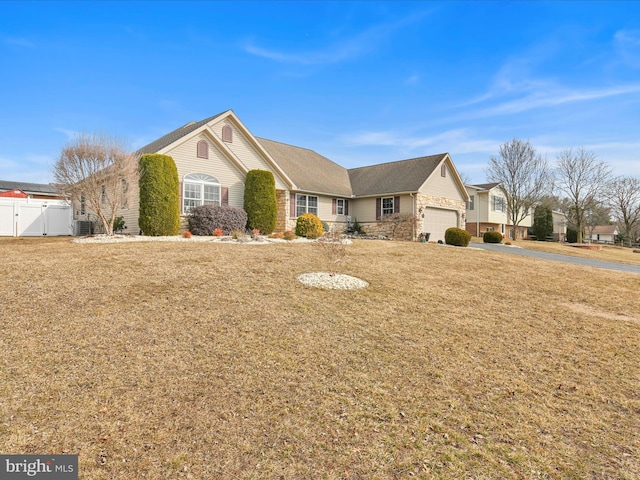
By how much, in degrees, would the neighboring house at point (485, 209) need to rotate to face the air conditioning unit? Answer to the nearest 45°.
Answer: approximately 90° to its right

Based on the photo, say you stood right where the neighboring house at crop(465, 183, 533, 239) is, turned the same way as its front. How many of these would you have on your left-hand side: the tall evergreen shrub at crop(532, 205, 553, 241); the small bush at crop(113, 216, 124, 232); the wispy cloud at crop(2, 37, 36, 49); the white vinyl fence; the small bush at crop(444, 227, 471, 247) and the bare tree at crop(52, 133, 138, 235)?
1

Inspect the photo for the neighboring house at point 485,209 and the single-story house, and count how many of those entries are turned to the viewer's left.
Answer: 0

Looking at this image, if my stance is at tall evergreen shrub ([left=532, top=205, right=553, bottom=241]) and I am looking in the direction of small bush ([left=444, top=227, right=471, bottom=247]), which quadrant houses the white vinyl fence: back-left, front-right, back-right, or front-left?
front-right

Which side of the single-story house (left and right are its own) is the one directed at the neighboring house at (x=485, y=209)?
left

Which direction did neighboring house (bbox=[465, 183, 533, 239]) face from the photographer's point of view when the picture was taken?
facing the viewer and to the right of the viewer

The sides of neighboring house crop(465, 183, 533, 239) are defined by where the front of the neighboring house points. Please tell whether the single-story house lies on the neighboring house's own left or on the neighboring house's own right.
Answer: on the neighboring house's own right
